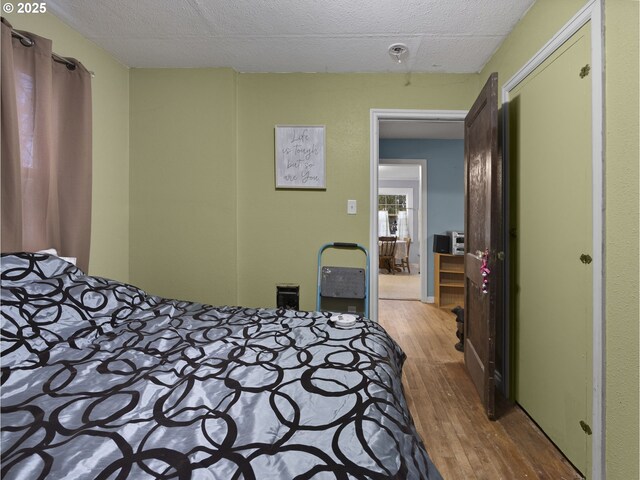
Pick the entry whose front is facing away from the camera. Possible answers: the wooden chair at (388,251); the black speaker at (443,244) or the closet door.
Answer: the wooden chair

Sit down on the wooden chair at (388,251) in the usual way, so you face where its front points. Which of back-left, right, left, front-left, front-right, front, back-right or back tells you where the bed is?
back

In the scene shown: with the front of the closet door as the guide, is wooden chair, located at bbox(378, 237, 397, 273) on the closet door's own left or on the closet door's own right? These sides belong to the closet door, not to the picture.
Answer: on the closet door's own right

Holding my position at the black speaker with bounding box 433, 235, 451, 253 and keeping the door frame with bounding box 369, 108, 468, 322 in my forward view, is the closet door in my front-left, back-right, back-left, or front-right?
front-left

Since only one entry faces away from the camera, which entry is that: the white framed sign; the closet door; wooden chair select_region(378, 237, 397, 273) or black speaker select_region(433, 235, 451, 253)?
the wooden chair

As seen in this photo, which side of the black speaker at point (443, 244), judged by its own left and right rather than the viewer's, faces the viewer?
front

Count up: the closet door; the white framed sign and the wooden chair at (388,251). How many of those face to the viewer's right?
0

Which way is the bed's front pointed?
to the viewer's right

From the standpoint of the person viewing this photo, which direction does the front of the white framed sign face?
facing the viewer

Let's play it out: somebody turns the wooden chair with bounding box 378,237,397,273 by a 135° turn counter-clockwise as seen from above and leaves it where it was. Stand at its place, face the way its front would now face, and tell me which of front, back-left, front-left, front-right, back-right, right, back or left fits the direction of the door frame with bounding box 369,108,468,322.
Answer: front-left

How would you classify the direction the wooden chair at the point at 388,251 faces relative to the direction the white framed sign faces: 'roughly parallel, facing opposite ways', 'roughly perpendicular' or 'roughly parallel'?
roughly parallel, facing opposite ways

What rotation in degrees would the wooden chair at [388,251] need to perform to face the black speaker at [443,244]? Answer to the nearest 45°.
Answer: approximately 180°
